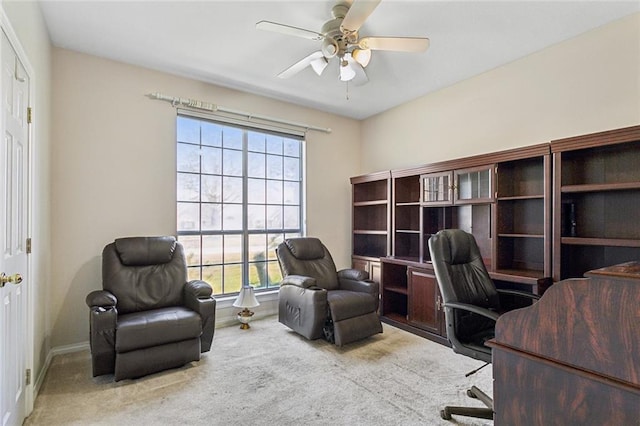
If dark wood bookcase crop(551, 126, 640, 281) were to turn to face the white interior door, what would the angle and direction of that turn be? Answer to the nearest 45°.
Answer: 0° — it already faces it

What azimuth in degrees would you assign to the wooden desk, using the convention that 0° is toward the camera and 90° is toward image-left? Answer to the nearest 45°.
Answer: approximately 135°

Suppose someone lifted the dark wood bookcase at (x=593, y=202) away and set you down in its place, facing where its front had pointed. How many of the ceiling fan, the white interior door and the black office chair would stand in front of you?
3

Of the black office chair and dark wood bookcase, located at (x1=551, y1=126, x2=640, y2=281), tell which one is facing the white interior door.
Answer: the dark wood bookcase

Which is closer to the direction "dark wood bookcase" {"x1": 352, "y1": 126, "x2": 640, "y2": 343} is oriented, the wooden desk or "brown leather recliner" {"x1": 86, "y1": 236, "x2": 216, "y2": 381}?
the brown leather recliner

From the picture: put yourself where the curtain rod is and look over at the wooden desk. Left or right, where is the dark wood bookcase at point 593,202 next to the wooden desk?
left

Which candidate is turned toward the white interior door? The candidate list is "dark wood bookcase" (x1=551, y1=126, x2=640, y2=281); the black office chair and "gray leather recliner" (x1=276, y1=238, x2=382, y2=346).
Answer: the dark wood bookcase

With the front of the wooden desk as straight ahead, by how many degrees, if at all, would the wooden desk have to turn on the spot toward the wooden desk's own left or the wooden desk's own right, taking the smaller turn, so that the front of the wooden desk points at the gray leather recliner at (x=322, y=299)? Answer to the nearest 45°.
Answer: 0° — it already faces it
